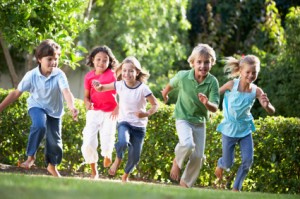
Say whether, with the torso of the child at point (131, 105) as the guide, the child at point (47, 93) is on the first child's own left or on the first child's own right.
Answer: on the first child's own right

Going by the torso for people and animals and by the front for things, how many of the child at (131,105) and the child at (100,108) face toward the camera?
2

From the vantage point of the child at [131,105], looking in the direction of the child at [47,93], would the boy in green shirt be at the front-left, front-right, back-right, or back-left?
back-left

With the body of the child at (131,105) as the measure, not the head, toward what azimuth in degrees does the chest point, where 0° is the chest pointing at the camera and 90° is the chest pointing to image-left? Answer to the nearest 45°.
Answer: approximately 0°

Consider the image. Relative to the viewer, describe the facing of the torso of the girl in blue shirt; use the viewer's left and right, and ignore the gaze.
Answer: facing the viewer and to the right of the viewer

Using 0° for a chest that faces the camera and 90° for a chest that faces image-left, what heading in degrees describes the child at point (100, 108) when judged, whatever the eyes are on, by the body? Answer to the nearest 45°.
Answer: approximately 0°

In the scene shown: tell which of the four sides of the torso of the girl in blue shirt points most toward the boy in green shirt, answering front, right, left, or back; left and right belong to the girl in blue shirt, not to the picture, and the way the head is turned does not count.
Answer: right

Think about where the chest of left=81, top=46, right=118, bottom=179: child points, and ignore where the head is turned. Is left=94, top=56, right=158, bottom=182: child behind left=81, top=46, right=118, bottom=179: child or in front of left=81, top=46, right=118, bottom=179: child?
in front

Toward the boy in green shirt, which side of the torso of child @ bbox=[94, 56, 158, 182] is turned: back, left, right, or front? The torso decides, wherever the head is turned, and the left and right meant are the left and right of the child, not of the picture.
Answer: left

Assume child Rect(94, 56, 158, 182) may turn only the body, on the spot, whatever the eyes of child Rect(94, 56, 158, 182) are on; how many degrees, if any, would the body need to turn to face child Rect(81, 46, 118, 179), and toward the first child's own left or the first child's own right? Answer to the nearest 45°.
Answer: approximately 135° to the first child's own right
